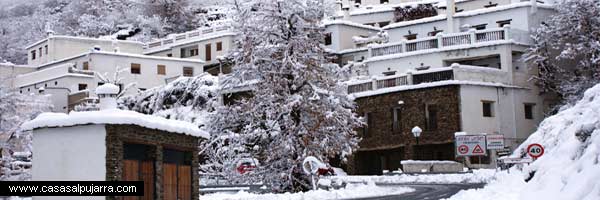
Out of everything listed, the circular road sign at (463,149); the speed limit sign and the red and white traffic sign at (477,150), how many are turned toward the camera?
3

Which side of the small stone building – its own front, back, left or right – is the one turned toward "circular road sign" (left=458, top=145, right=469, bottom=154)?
left

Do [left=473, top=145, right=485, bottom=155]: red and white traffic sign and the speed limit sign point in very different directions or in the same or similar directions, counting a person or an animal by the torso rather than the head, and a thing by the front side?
same or similar directions

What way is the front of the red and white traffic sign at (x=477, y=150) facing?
toward the camera

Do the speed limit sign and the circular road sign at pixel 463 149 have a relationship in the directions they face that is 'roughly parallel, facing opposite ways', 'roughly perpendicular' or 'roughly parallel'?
roughly parallel

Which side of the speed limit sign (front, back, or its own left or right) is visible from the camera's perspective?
front

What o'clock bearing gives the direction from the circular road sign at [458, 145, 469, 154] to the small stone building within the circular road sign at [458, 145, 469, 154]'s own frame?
The small stone building is roughly at 1 o'clock from the circular road sign.

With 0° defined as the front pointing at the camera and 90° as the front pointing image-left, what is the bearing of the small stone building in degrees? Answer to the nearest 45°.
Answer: approximately 315°
